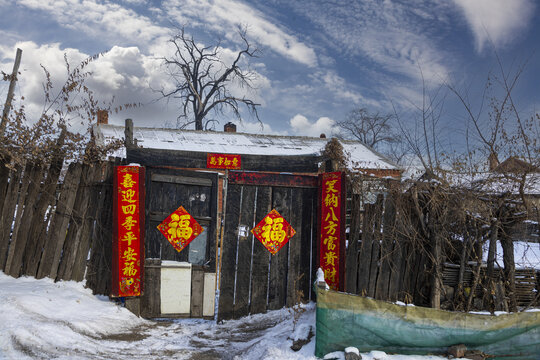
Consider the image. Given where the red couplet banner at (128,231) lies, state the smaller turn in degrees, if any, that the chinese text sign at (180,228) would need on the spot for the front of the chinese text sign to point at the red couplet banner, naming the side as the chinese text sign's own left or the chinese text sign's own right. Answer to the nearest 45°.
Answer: approximately 90° to the chinese text sign's own right

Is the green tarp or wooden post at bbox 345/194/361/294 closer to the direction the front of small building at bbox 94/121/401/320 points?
the green tarp

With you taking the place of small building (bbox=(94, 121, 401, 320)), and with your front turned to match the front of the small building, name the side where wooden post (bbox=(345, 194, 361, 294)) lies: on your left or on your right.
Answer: on your left

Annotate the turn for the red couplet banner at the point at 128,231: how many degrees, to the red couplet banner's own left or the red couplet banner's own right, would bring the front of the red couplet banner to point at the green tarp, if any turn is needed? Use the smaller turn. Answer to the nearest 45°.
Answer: approximately 45° to the red couplet banner's own left

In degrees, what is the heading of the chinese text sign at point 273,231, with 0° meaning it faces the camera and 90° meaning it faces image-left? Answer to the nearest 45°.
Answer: approximately 0°

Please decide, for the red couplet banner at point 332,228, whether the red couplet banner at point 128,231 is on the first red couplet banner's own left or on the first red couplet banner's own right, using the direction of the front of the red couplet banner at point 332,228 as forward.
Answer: on the first red couplet banner's own right

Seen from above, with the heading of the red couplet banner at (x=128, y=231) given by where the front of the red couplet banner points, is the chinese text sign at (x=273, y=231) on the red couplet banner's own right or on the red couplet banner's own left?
on the red couplet banner's own left
